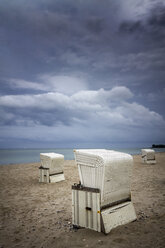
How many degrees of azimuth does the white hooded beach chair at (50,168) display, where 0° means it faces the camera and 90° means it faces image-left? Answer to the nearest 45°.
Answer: approximately 135°

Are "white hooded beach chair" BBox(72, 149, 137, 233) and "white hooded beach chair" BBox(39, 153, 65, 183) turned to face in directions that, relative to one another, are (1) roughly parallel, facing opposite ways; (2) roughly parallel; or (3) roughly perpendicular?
roughly parallel

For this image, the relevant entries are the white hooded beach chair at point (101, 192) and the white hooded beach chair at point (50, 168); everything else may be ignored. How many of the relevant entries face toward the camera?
0

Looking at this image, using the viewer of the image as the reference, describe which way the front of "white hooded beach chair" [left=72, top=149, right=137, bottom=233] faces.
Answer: facing away from the viewer and to the left of the viewer

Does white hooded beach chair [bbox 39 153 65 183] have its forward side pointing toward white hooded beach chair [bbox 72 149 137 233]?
no

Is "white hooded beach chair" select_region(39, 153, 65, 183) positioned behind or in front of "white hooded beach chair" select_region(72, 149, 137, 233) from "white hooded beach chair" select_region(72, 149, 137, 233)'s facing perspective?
in front
